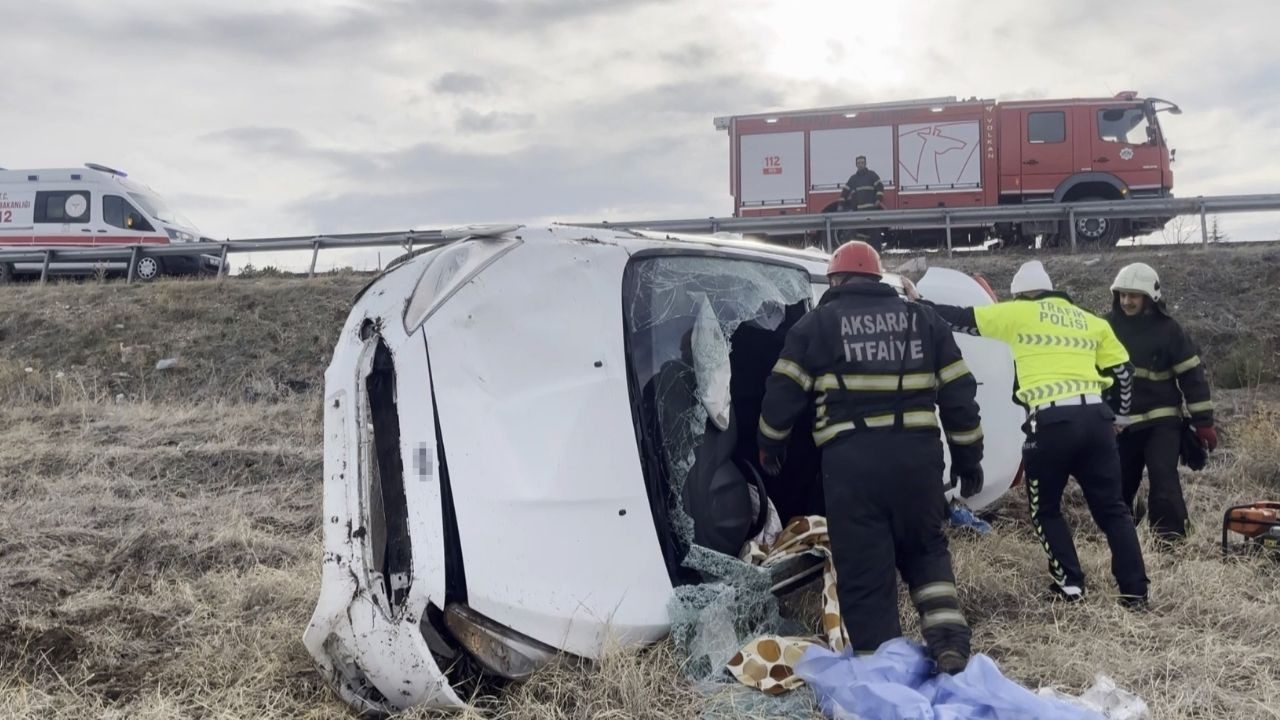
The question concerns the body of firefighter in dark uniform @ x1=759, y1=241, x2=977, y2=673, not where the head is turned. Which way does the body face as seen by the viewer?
away from the camera

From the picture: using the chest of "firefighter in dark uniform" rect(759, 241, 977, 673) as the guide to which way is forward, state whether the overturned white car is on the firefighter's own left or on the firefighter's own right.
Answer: on the firefighter's own left

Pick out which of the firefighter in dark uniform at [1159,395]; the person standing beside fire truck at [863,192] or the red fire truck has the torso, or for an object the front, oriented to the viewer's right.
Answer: the red fire truck

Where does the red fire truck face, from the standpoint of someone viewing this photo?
facing to the right of the viewer

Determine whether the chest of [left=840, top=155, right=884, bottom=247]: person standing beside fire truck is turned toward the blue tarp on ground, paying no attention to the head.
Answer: yes

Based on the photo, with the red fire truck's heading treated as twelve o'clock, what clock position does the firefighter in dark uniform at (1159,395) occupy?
The firefighter in dark uniform is roughly at 3 o'clock from the red fire truck.

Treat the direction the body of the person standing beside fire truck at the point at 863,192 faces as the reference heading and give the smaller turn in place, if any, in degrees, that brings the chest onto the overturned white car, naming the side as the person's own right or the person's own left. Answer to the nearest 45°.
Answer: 0° — they already face it

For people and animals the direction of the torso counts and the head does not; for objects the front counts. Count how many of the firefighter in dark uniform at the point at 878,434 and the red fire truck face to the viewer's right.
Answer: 1

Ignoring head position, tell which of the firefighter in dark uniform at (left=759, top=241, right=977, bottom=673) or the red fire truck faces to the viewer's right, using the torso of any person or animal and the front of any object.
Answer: the red fire truck
